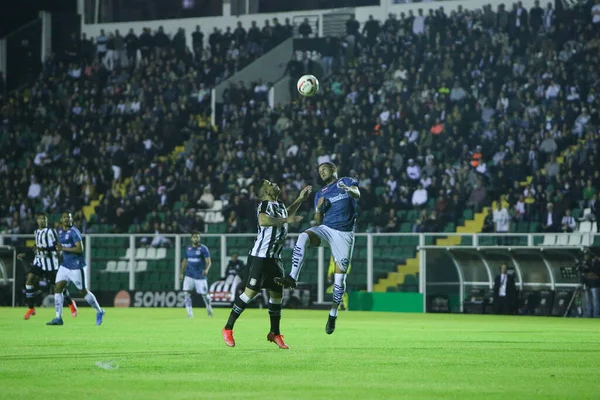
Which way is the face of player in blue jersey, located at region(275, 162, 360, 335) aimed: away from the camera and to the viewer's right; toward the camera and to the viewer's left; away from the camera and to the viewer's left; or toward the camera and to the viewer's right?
toward the camera and to the viewer's left

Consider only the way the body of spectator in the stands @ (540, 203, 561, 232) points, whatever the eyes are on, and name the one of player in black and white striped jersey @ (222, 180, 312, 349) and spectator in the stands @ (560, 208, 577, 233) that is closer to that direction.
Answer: the player in black and white striped jersey

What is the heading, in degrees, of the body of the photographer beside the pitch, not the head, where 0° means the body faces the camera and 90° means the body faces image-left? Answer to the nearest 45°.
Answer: approximately 90°

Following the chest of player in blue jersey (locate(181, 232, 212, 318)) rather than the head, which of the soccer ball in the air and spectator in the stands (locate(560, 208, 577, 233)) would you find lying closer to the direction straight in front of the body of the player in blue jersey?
the soccer ball in the air

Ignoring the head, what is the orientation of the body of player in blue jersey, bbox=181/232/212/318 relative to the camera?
toward the camera

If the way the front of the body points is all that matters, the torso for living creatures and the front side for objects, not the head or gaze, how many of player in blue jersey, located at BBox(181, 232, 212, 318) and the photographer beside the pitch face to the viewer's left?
1

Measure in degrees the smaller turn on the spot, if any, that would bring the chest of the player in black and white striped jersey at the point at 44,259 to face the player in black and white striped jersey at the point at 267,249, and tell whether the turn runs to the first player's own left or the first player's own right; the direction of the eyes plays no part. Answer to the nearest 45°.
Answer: approximately 45° to the first player's own left

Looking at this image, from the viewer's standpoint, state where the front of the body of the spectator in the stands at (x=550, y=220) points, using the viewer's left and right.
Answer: facing the viewer

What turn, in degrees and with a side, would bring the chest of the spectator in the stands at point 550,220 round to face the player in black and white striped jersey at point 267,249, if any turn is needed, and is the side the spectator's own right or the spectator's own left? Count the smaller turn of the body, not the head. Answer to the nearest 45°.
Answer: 0° — they already face them

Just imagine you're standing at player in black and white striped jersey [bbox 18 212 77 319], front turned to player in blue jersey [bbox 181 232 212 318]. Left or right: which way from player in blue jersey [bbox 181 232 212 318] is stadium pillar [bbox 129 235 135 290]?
left
